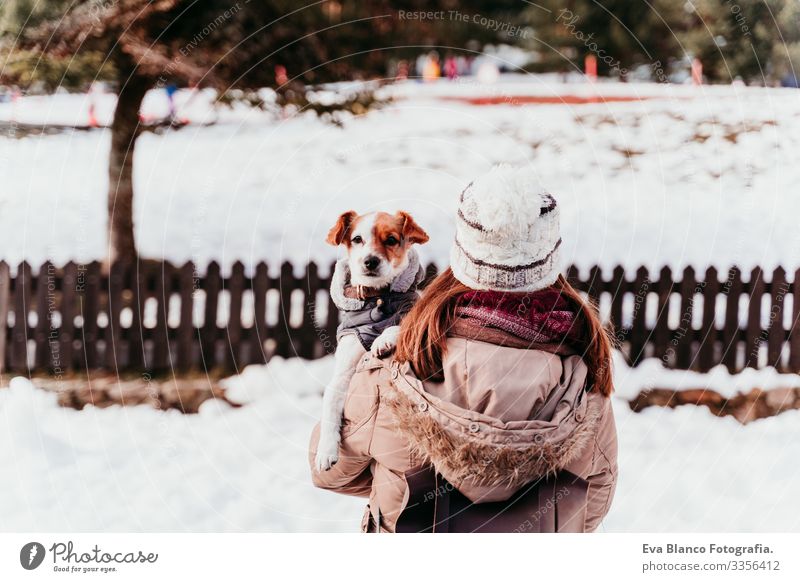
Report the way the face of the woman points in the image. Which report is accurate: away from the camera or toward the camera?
away from the camera

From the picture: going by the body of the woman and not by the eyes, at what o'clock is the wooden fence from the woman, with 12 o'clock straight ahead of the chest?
The wooden fence is roughly at 11 o'clock from the woman.

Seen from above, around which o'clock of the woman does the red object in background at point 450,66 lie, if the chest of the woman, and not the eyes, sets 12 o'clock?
The red object in background is roughly at 12 o'clock from the woman.

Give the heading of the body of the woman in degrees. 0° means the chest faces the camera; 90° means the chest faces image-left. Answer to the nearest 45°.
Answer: approximately 180°
